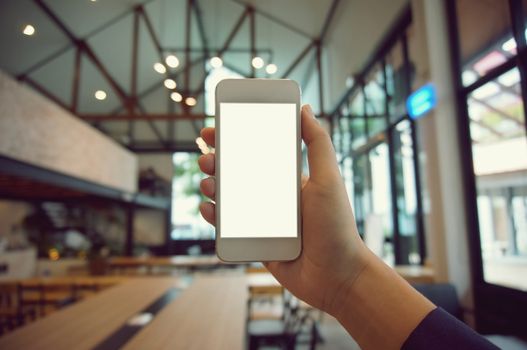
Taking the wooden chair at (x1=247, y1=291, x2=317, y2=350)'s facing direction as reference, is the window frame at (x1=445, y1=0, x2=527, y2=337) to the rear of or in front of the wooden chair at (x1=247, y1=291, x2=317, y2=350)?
to the rear

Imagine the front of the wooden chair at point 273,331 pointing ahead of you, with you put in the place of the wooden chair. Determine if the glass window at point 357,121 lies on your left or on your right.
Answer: on your right

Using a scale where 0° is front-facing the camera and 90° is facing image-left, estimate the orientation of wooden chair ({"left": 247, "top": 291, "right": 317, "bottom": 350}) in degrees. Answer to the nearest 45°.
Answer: approximately 90°

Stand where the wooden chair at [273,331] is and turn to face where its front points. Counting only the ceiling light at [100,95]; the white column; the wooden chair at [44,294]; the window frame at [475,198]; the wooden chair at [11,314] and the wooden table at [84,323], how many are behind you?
2

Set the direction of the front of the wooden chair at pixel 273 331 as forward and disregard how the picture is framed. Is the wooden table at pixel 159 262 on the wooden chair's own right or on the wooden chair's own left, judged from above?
on the wooden chair's own right

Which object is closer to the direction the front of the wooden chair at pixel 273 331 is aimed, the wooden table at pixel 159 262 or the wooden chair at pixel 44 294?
the wooden chair

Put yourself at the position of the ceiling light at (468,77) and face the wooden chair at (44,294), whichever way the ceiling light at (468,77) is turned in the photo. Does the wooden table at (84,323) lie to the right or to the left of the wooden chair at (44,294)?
left
